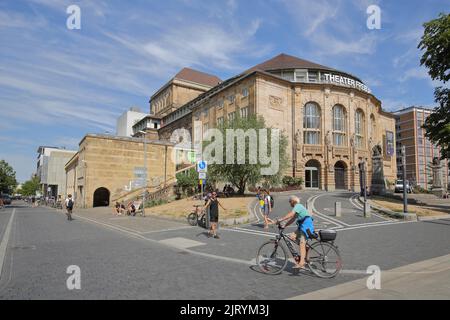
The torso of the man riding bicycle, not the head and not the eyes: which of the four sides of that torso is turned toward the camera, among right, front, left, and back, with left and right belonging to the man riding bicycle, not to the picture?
left

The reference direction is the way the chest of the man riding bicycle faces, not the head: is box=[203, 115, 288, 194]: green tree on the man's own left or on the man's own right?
on the man's own right

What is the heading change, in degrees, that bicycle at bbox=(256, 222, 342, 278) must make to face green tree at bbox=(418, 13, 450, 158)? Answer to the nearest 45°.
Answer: approximately 135° to its right

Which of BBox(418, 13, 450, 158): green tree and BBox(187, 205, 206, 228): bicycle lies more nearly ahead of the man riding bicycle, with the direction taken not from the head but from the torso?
the bicycle

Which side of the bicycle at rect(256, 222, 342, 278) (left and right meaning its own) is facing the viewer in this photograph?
left

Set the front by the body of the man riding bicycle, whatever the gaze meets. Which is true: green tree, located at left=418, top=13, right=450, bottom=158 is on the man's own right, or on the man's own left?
on the man's own right

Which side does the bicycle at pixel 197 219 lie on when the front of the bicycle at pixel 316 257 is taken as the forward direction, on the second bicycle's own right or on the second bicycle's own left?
on the second bicycle's own right
